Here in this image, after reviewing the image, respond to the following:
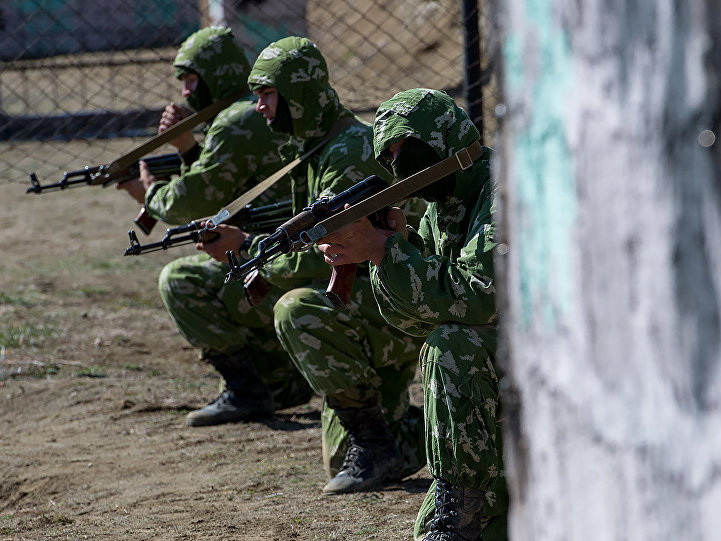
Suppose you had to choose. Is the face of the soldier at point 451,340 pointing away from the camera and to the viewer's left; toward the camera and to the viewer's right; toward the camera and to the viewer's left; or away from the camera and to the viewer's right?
toward the camera and to the viewer's left

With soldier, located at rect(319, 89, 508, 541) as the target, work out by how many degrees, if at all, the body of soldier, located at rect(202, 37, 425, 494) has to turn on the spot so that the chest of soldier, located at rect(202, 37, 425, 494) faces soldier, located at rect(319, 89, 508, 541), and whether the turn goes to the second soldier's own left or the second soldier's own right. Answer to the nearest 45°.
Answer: approximately 90° to the second soldier's own left

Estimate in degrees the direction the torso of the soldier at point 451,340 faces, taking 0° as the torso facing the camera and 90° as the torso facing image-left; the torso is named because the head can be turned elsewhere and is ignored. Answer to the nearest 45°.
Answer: approximately 45°

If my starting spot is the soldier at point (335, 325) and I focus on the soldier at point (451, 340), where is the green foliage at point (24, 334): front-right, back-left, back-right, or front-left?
back-right

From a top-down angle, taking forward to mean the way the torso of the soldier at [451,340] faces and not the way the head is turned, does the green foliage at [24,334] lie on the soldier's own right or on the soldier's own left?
on the soldier's own right

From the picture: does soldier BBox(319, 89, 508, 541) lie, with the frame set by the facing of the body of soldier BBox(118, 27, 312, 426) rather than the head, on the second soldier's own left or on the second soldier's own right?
on the second soldier's own left

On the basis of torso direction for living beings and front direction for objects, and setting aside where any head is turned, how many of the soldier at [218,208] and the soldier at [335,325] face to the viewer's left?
2

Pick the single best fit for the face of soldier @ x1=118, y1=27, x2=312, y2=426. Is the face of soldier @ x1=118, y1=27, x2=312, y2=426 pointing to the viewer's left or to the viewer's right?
to the viewer's left

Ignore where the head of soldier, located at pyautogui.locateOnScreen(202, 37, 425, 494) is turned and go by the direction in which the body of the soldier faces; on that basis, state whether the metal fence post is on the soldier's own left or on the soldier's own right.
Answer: on the soldier's own right

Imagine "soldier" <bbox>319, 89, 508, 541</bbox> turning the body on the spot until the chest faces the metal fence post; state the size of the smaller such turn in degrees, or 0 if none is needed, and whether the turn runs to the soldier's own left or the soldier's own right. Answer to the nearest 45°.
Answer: approximately 135° to the soldier's own right

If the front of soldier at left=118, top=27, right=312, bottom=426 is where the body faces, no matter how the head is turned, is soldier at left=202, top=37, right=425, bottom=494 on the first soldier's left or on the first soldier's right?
on the first soldier's left

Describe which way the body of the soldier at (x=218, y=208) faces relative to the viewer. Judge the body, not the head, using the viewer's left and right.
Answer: facing to the left of the viewer

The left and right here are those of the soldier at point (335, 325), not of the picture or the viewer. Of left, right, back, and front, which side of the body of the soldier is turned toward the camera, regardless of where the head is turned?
left
